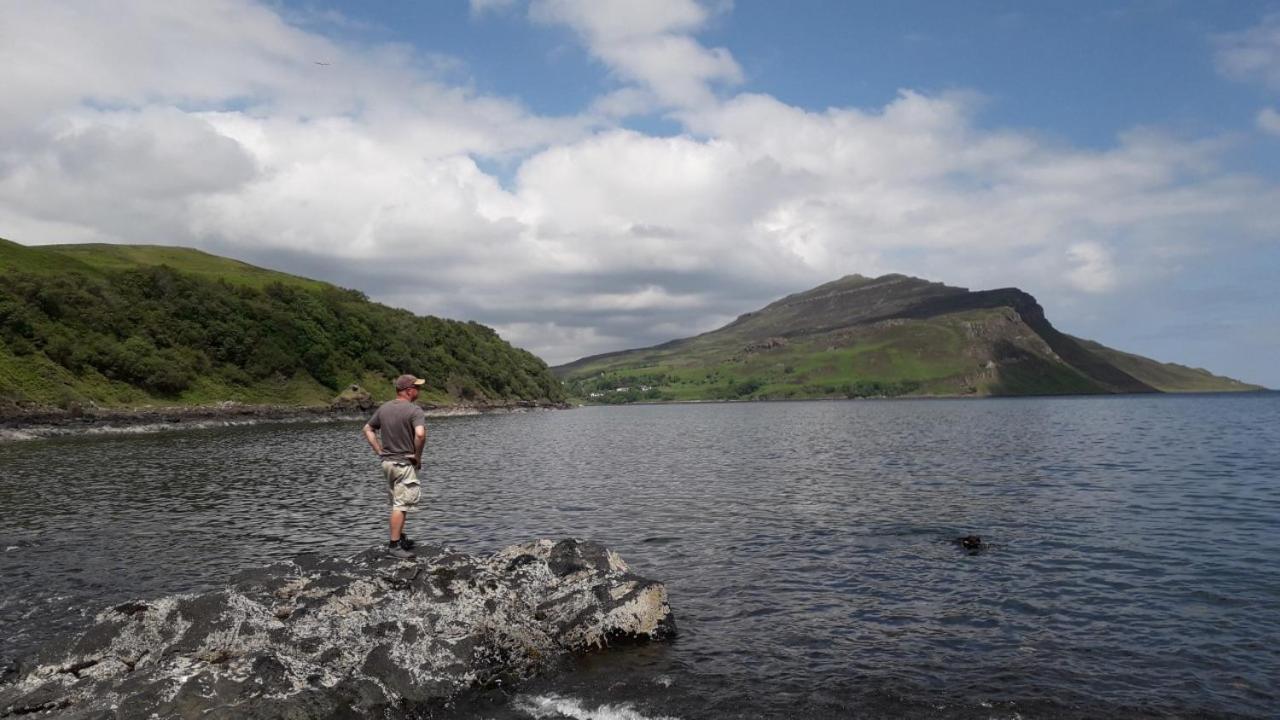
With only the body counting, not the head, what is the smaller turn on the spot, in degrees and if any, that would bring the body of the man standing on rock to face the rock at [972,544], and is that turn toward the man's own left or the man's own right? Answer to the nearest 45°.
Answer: approximately 45° to the man's own right

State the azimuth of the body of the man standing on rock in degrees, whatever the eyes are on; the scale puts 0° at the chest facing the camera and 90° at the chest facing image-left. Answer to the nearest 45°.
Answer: approximately 225°
